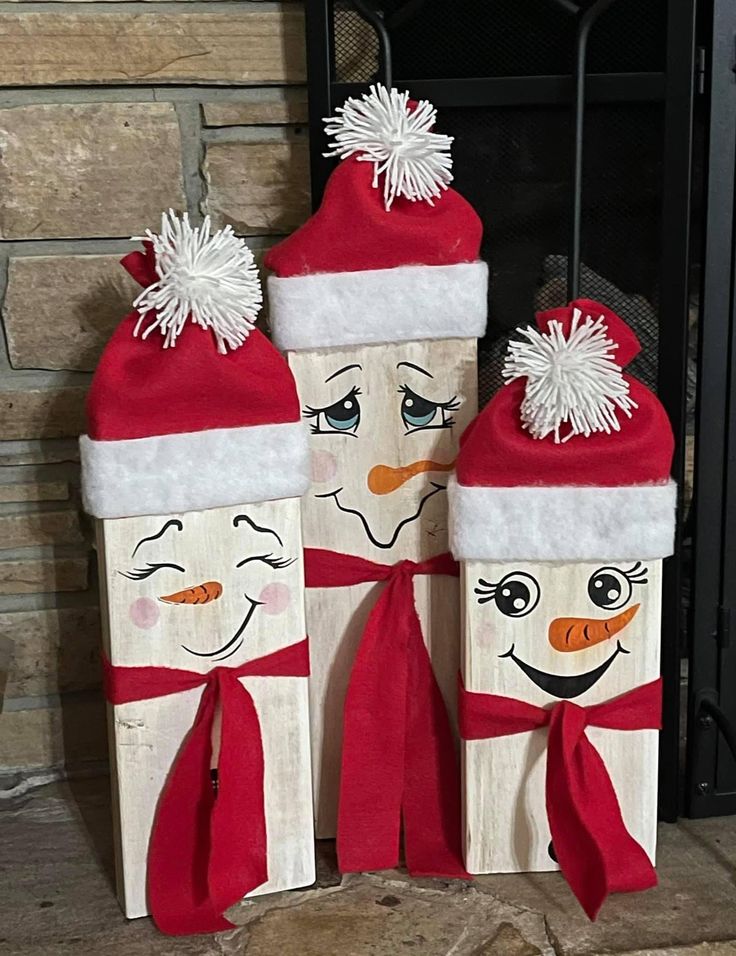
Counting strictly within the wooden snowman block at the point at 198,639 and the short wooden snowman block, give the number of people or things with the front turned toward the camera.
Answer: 2

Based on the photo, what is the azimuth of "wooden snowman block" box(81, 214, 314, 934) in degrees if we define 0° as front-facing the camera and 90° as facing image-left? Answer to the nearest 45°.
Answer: approximately 0°
